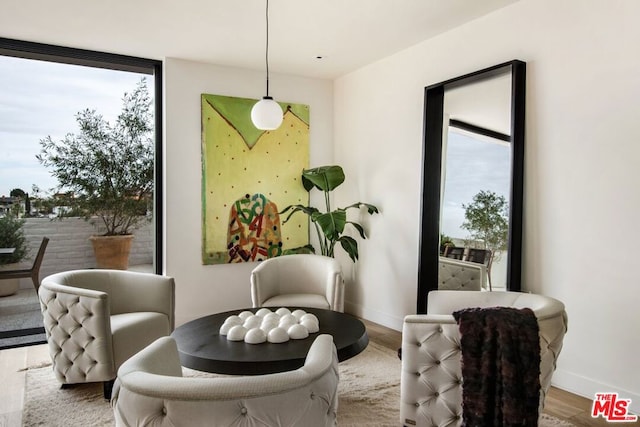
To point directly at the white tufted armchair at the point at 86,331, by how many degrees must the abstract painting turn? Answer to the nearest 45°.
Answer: approximately 90° to its right

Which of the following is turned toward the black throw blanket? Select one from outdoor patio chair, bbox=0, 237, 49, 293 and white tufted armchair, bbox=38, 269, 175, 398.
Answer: the white tufted armchair

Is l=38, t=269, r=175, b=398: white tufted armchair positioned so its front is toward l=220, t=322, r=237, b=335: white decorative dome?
yes

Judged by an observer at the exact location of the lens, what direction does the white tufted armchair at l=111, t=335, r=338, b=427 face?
facing away from the viewer and to the right of the viewer

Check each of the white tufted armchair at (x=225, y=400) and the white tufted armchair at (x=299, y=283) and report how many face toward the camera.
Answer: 1

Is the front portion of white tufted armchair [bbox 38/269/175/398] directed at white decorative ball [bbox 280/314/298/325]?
yes

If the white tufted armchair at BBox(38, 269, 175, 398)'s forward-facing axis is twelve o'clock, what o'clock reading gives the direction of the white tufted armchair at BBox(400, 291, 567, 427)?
the white tufted armchair at BBox(400, 291, 567, 427) is roughly at 12 o'clock from the white tufted armchair at BBox(38, 269, 175, 398).

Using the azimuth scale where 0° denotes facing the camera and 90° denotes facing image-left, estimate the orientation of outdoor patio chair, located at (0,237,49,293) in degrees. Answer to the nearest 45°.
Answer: approximately 90°

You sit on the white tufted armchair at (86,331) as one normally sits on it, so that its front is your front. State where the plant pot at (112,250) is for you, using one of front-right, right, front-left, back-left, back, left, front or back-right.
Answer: back-left

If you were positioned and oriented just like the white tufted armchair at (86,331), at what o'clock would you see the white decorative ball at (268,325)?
The white decorative ball is roughly at 12 o'clock from the white tufted armchair.

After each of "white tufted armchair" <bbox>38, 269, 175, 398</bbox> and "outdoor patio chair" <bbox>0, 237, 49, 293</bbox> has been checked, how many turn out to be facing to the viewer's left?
1

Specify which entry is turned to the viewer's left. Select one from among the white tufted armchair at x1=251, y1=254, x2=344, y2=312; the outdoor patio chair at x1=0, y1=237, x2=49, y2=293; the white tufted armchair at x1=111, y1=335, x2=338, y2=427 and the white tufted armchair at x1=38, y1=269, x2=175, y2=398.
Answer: the outdoor patio chair

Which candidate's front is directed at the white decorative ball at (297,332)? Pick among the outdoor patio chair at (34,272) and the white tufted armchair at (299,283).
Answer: the white tufted armchair

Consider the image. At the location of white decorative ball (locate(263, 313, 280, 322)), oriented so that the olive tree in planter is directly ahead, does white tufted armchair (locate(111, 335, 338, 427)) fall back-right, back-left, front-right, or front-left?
back-left

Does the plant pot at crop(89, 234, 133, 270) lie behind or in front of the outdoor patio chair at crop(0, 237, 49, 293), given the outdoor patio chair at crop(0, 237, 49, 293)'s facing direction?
behind

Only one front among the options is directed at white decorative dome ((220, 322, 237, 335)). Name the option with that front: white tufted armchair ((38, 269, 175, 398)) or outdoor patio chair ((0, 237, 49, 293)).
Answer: the white tufted armchair
